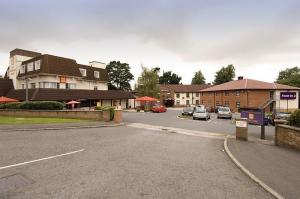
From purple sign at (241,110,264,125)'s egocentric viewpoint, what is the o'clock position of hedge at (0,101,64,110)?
The hedge is roughly at 3 o'clock from the purple sign.

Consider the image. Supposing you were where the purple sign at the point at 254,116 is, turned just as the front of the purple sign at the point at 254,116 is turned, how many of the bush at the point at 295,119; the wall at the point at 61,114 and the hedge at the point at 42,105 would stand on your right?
2

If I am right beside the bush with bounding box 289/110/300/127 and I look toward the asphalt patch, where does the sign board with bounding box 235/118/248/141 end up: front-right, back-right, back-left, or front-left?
front-right

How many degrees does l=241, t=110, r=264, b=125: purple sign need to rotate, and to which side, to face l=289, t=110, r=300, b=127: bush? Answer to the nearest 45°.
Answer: approximately 45° to its left

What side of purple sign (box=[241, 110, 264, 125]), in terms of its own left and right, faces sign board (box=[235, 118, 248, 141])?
front

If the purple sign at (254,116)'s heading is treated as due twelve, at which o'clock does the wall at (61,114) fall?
The wall is roughly at 3 o'clock from the purple sign.

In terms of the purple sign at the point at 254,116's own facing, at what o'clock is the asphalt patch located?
The asphalt patch is roughly at 1 o'clock from the purple sign.

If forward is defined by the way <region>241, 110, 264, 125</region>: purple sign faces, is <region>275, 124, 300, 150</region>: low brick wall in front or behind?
in front

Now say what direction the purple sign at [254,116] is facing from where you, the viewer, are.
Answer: facing the viewer

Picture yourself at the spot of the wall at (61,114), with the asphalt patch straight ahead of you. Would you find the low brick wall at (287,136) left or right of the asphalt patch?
left
